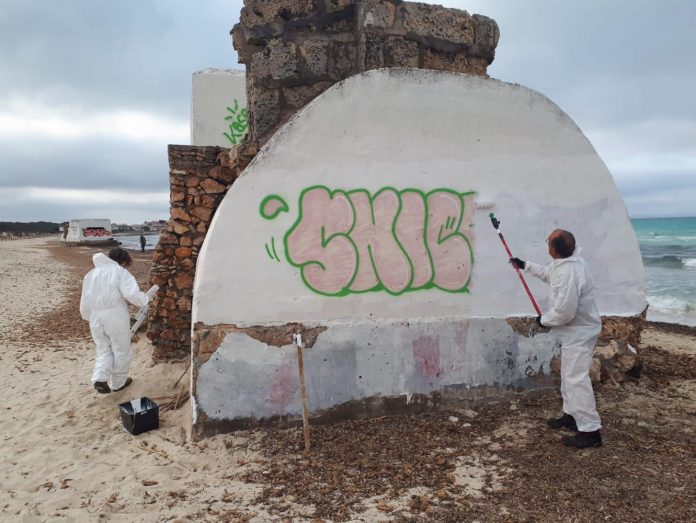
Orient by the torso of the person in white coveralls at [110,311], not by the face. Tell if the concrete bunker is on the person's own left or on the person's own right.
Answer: on the person's own right

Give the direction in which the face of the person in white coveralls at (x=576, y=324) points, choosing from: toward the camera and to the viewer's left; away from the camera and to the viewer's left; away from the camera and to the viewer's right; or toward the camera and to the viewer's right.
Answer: away from the camera and to the viewer's left

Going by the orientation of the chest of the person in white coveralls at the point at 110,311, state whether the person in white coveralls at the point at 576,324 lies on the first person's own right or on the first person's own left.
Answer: on the first person's own right

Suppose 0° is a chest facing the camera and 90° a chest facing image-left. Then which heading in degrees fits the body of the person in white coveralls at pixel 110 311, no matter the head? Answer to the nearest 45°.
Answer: approximately 225°

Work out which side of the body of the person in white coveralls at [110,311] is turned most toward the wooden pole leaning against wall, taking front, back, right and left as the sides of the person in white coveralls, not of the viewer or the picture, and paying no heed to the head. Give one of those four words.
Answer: right

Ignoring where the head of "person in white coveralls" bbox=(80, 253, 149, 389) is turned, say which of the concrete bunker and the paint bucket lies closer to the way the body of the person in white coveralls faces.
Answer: the concrete bunker

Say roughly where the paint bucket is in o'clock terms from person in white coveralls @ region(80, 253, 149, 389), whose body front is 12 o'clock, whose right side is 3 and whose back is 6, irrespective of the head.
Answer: The paint bucket is roughly at 4 o'clock from the person in white coveralls.
